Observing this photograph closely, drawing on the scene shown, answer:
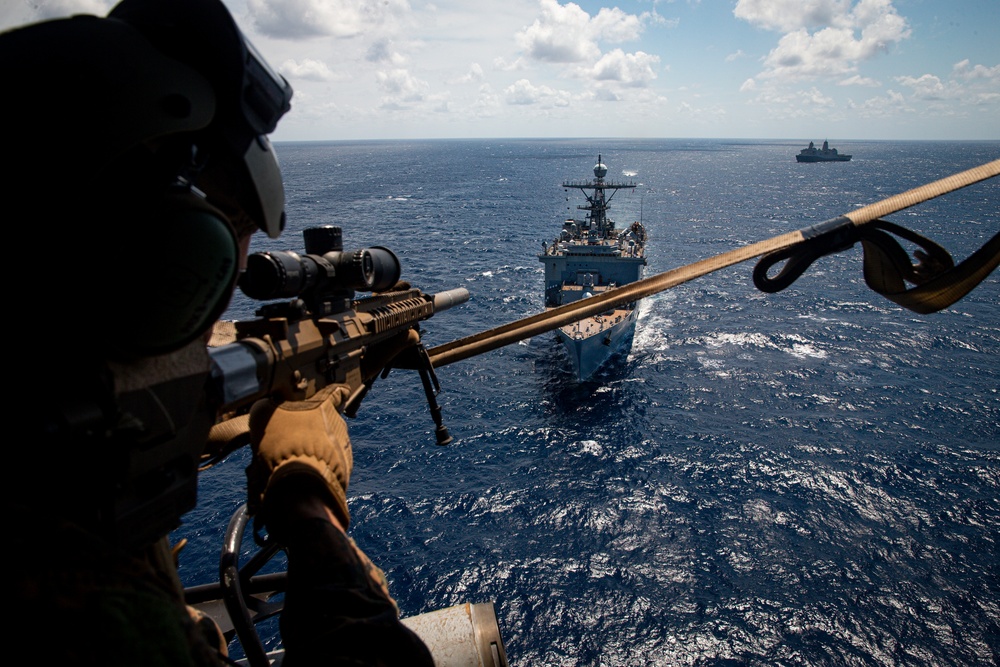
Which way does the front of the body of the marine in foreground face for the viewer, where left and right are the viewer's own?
facing away from the viewer and to the right of the viewer

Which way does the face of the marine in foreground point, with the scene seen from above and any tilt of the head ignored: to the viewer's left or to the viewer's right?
to the viewer's right
